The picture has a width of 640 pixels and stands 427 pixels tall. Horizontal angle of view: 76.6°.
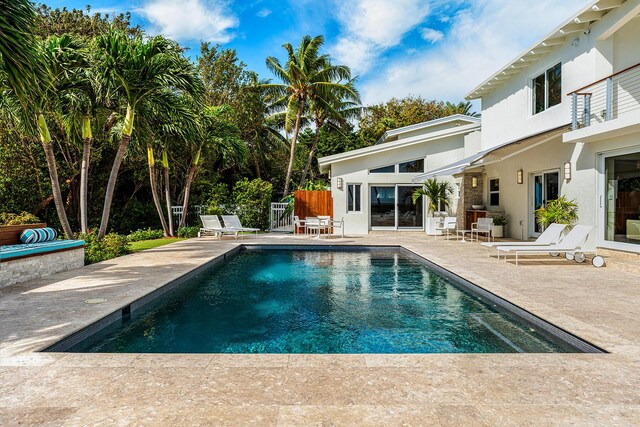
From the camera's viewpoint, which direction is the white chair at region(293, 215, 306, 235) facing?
to the viewer's right

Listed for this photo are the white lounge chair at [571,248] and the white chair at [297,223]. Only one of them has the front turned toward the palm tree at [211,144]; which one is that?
the white lounge chair at [571,248]

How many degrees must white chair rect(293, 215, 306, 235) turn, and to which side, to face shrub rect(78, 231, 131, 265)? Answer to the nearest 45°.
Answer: approximately 135° to its right

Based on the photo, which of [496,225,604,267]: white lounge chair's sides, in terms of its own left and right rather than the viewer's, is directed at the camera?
left

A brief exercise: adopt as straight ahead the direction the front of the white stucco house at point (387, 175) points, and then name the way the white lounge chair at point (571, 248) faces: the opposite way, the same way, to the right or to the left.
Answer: to the right

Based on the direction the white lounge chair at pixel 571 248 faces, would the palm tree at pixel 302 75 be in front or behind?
in front

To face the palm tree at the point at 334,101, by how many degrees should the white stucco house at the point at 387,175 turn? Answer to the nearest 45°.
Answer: approximately 135° to its right

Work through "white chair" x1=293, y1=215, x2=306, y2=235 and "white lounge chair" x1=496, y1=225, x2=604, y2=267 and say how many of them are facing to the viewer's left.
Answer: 1

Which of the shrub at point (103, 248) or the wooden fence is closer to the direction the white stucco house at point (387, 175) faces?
the shrub

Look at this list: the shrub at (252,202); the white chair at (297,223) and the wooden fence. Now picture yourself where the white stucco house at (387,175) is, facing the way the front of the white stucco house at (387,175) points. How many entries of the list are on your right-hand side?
3

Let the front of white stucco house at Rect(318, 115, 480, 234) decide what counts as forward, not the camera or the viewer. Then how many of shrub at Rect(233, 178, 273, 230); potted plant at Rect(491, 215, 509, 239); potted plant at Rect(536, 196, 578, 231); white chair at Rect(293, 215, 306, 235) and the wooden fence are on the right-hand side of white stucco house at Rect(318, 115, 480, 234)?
3

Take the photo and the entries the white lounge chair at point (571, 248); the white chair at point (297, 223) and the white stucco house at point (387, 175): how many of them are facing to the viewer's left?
1
